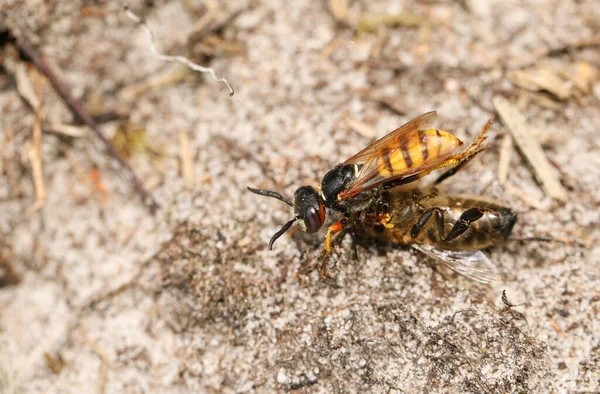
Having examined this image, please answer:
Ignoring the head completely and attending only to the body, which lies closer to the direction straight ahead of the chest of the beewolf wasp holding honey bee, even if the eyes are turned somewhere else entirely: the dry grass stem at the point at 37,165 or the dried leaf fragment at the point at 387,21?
the dry grass stem

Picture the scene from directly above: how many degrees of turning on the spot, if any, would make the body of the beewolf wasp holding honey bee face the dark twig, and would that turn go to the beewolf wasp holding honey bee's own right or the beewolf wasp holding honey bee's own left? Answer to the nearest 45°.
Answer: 0° — it already faces it

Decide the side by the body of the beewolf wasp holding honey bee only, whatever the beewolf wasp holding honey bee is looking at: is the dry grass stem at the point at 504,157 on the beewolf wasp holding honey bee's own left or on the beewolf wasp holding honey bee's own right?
on the beewolf wasp holding honey bee's own right

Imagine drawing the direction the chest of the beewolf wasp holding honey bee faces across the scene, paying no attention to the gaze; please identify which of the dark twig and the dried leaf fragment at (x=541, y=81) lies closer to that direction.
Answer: the dark twig

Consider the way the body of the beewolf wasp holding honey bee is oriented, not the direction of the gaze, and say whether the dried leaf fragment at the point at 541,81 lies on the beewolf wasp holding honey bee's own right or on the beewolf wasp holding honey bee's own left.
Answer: on the beewolf wasp holding honey bee's own right

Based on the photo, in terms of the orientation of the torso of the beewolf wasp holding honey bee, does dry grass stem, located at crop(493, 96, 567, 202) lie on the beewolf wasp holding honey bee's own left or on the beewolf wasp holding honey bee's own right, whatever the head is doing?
on the beewolf wasp holding honey bee's own right

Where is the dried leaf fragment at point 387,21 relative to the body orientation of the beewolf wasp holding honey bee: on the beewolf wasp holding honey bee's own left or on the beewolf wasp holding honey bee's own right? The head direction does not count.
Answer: on the beewolf wasp holding honey bee's own right

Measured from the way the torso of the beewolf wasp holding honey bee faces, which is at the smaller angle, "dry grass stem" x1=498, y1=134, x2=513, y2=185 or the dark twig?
the dark twig

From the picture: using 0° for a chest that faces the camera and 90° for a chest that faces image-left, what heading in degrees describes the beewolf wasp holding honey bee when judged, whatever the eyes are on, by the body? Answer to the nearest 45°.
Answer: approximately 90°

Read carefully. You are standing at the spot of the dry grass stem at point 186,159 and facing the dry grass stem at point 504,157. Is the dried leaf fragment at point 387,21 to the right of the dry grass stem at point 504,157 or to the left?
left
